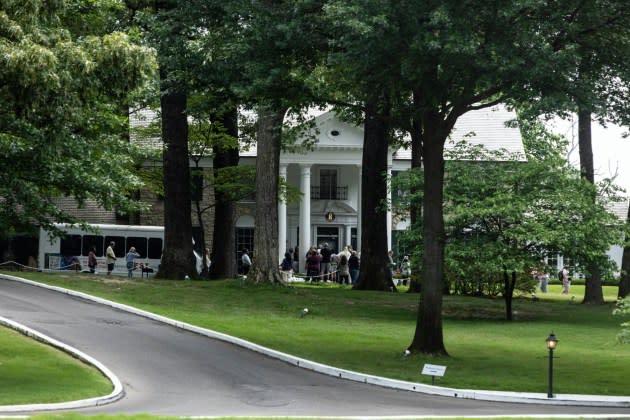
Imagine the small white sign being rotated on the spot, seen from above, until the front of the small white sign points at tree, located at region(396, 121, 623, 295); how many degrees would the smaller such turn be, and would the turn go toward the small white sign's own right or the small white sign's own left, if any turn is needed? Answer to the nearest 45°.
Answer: approximately 180°

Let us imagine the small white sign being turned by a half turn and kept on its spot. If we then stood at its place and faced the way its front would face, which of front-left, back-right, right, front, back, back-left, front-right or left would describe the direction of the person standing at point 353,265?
front

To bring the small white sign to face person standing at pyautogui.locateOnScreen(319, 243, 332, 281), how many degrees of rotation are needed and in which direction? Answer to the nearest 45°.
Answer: approximately 180°

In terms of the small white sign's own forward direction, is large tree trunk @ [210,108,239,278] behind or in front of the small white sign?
behind

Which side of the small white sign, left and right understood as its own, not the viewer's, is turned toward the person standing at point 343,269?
back

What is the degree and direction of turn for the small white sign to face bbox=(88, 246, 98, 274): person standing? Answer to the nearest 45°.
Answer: approximately 135° to its right

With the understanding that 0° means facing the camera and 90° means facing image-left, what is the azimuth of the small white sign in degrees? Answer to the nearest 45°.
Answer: approximately 0°

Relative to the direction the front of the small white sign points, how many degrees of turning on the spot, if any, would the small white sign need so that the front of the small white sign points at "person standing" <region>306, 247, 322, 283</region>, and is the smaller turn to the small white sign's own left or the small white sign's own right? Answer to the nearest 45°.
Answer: approximately 180°

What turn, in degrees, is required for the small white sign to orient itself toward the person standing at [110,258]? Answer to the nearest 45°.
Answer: approximately 135° to its right
